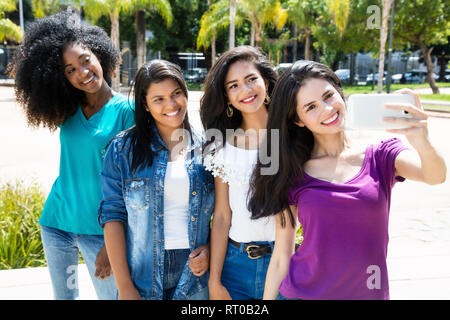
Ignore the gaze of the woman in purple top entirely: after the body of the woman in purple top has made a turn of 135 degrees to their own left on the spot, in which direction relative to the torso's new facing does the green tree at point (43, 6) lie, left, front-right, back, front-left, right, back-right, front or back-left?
left

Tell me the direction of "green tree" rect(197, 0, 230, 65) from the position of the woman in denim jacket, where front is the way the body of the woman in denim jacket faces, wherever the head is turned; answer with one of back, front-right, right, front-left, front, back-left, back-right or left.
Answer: back-left

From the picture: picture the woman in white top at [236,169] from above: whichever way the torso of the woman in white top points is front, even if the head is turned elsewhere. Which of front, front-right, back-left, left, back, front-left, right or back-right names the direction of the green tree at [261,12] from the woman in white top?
back-left

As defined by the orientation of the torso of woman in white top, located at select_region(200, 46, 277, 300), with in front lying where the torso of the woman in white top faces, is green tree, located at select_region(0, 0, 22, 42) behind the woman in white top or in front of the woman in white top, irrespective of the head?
behind

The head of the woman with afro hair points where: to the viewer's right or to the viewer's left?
to the viewer's right

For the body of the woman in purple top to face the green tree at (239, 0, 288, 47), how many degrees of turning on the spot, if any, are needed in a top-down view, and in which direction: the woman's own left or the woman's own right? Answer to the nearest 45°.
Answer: approximately 180°

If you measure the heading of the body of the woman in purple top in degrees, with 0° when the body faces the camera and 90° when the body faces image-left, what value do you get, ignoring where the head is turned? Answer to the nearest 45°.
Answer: approximately 0°

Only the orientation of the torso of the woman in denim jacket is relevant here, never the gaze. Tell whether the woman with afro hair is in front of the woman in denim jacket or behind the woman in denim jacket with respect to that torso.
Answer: behind

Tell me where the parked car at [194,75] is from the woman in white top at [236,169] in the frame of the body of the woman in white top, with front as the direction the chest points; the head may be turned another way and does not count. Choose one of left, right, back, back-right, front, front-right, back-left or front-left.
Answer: back-left

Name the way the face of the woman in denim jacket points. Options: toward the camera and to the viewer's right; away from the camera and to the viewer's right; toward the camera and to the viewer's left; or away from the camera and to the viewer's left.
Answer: toward the camera and to the viewer's right
